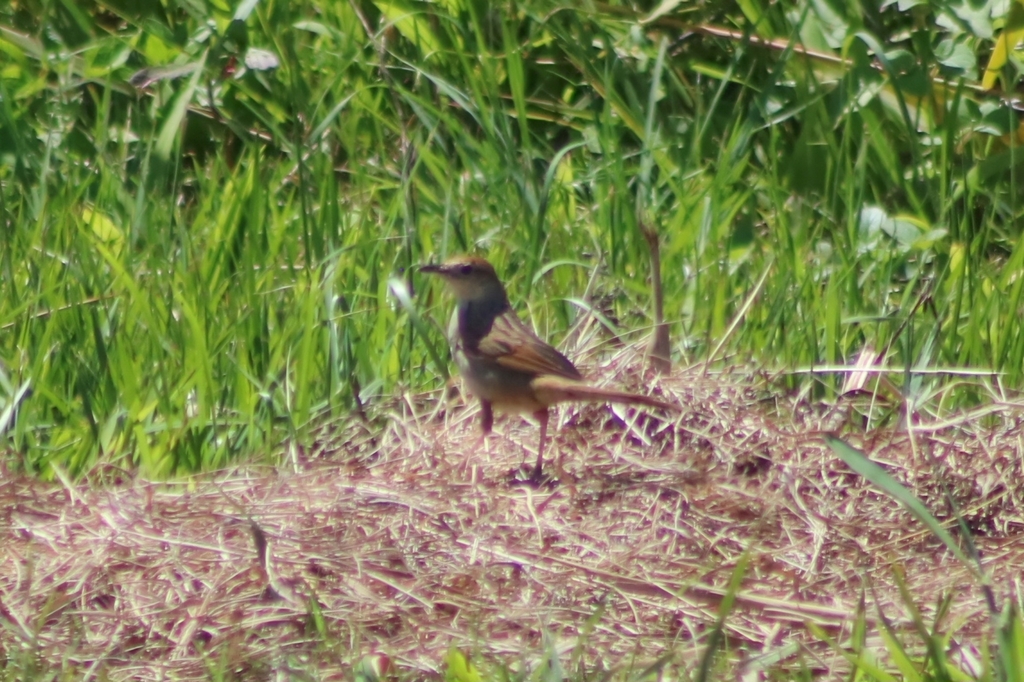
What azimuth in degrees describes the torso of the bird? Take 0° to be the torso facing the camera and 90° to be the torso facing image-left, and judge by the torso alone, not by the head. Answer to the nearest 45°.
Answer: approximately 90°
